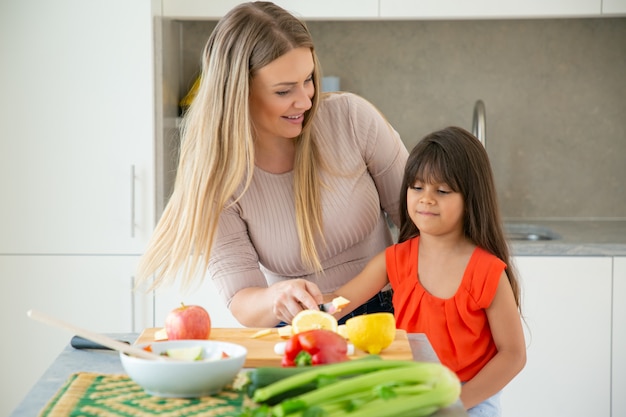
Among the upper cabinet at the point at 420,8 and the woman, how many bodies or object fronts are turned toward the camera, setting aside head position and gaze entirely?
2

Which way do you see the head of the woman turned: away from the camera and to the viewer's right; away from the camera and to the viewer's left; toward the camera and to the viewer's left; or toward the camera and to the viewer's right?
toward the camera and to the viewer's right

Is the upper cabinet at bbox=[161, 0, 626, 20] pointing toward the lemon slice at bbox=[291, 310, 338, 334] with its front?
yes

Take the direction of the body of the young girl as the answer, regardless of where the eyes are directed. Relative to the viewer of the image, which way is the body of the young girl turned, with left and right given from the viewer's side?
facing the viewer and to the left of the viewer

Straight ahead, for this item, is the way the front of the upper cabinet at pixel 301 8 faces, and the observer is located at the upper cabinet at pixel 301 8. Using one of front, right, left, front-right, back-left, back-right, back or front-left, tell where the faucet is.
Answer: left

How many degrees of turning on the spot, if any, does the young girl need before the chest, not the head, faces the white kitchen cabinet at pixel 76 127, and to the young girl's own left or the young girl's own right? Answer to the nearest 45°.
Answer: approximately 90° to the young girl's own right

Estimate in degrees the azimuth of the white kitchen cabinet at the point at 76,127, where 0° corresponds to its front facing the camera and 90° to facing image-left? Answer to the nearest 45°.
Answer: approximately 0°

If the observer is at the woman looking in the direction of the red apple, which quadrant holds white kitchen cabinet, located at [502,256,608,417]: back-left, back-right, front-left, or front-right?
back-left

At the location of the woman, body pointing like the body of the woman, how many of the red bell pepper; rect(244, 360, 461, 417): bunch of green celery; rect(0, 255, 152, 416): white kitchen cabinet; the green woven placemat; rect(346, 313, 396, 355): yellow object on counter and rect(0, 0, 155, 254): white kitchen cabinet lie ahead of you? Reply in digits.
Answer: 4

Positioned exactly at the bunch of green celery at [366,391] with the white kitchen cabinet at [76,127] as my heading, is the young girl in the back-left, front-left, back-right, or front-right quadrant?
front-right

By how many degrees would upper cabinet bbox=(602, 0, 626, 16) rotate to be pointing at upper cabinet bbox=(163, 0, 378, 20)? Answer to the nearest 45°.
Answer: approximately 90° to its right

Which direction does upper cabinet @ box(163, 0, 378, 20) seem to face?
toward the camera
